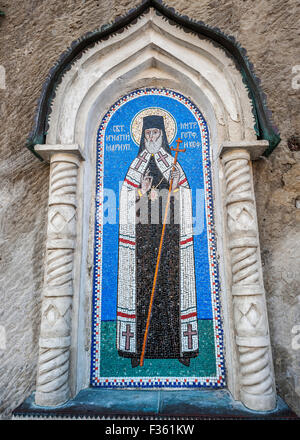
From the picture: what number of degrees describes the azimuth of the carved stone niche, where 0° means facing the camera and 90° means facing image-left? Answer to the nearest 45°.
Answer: approximately 0°
